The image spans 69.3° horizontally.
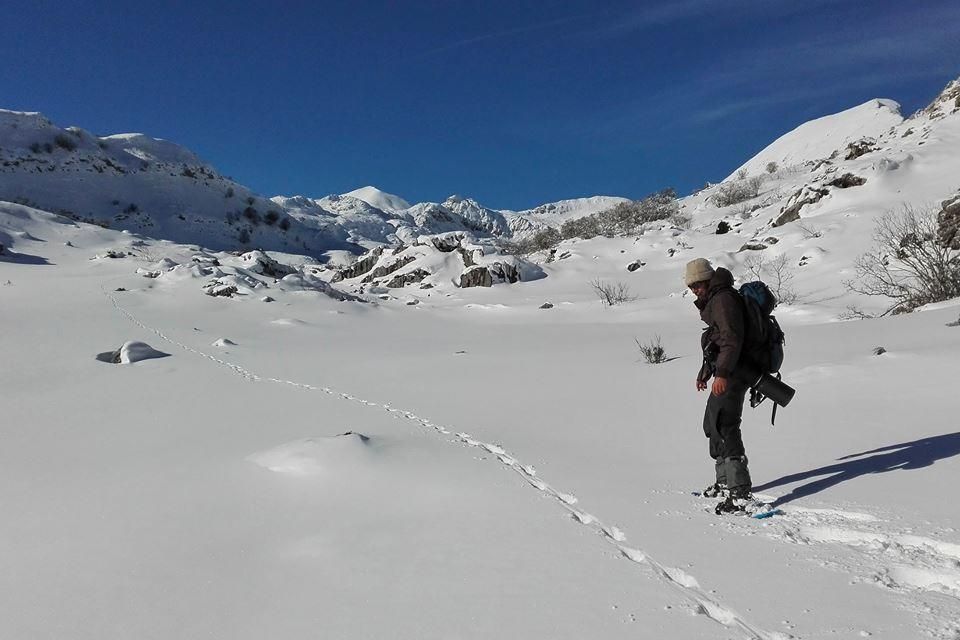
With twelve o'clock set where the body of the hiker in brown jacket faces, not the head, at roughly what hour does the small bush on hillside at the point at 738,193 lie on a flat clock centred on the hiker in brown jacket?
The small bush on hillside is roughly at 3 o'clock from the hiker in brown jacket.

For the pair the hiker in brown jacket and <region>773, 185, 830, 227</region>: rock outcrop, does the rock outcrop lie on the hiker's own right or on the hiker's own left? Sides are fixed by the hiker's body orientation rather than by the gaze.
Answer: on the hiker's own right

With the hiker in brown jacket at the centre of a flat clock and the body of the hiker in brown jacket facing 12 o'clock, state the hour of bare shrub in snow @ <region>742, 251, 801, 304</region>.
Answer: The bare shrub in snow is roughly at 3 o'clock from the hiker in brown jacket.

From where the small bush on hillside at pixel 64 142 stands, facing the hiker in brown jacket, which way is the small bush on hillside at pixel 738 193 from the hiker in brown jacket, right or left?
left

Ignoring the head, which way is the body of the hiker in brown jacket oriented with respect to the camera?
to the viewer's left

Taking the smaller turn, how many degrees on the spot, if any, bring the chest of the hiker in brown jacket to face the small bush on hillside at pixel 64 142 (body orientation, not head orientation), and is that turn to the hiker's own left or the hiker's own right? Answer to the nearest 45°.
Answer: approximately 45° to the hiker's own right

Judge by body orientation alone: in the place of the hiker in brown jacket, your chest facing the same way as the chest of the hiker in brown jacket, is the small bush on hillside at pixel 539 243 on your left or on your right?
on your right
